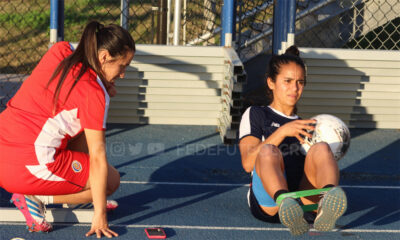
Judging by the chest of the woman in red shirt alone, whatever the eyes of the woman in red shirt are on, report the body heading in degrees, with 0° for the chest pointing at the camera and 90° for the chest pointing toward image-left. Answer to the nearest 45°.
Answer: approximately 270°

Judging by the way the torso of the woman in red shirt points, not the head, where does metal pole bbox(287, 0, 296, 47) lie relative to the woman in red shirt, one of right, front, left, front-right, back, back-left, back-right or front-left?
front-left

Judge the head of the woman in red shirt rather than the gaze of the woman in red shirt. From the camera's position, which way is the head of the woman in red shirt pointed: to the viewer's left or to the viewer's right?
to the viewer's right

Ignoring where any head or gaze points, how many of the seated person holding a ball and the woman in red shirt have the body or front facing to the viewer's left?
0

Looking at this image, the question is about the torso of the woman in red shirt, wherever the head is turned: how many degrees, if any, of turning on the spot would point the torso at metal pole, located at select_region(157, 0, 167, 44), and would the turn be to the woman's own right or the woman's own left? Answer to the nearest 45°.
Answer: approximately 90° to the woman's own left

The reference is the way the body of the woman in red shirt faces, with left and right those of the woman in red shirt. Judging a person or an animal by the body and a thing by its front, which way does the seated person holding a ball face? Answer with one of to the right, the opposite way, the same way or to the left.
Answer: to the right

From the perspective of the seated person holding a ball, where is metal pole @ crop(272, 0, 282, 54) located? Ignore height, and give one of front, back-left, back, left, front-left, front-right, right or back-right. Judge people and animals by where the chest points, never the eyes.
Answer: back-left

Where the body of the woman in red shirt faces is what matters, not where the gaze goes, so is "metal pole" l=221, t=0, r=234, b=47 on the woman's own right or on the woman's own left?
on the woman's own left

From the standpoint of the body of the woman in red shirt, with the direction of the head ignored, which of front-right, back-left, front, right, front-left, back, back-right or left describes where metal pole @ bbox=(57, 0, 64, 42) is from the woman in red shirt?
left

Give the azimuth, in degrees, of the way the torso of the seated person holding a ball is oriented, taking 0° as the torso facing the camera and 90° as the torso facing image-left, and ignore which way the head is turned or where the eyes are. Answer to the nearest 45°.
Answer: approximately 315°

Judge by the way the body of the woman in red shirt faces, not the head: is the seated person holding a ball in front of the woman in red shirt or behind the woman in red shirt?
in front

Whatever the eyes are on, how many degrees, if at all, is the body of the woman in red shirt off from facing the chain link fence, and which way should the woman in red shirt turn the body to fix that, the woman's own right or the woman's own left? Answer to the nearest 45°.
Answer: approximately 45° to the woman's own left

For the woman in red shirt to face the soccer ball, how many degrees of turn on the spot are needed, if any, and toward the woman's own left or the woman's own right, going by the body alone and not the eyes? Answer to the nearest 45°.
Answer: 0° — they already face it
